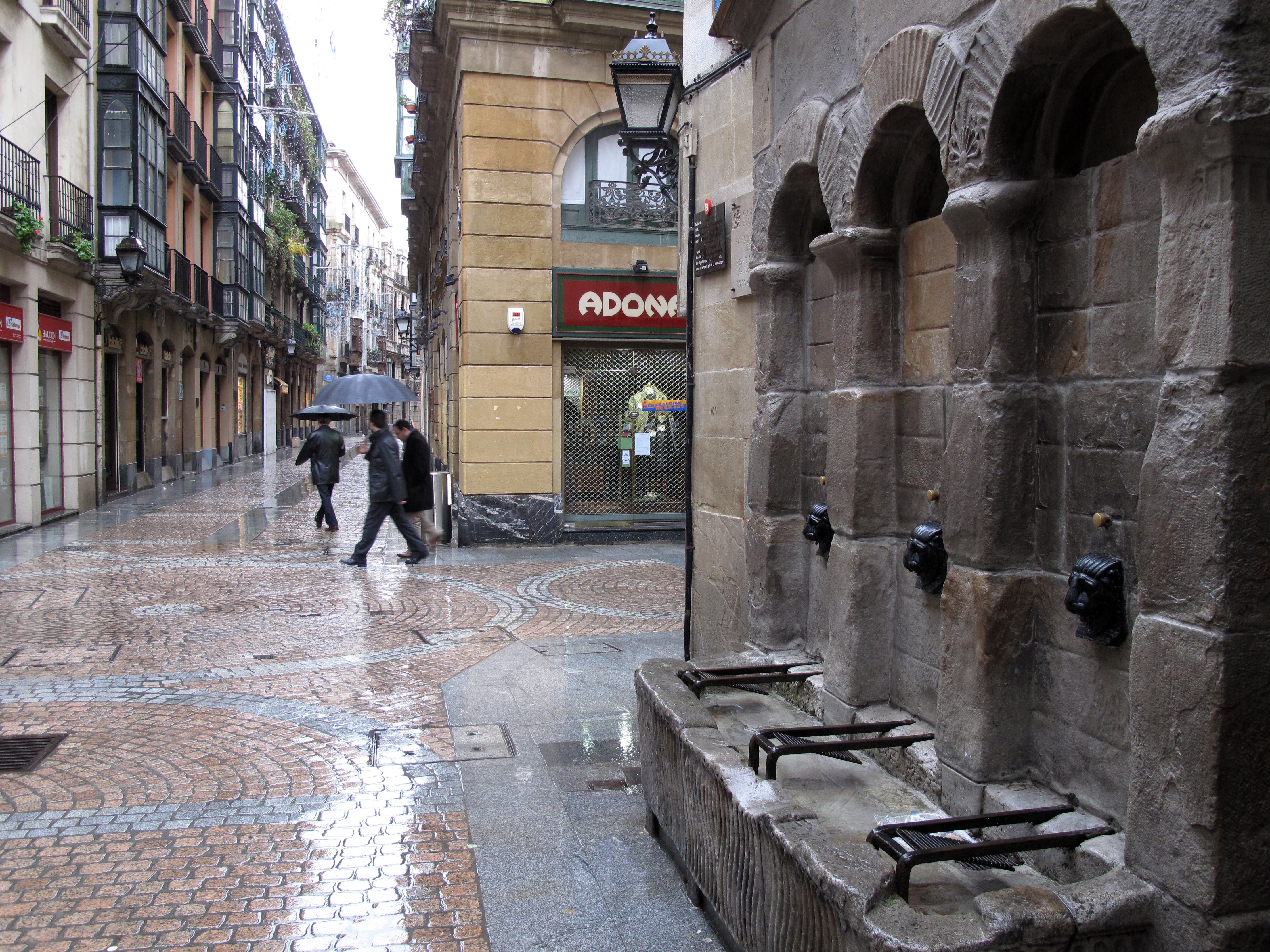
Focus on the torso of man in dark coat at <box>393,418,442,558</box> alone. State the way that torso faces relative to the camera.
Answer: to the viewer's left

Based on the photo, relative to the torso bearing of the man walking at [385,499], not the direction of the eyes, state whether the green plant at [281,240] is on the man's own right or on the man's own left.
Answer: on the man's own right

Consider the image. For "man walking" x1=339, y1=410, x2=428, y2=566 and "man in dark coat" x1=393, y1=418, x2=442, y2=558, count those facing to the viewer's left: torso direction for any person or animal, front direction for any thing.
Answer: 2

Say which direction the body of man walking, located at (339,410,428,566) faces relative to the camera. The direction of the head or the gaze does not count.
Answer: to the viewer's left

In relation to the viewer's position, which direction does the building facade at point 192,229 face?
facing to the right of the viewer

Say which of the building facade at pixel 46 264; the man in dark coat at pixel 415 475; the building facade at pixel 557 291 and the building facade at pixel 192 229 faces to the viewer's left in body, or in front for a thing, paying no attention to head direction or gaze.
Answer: the man in dark coat
